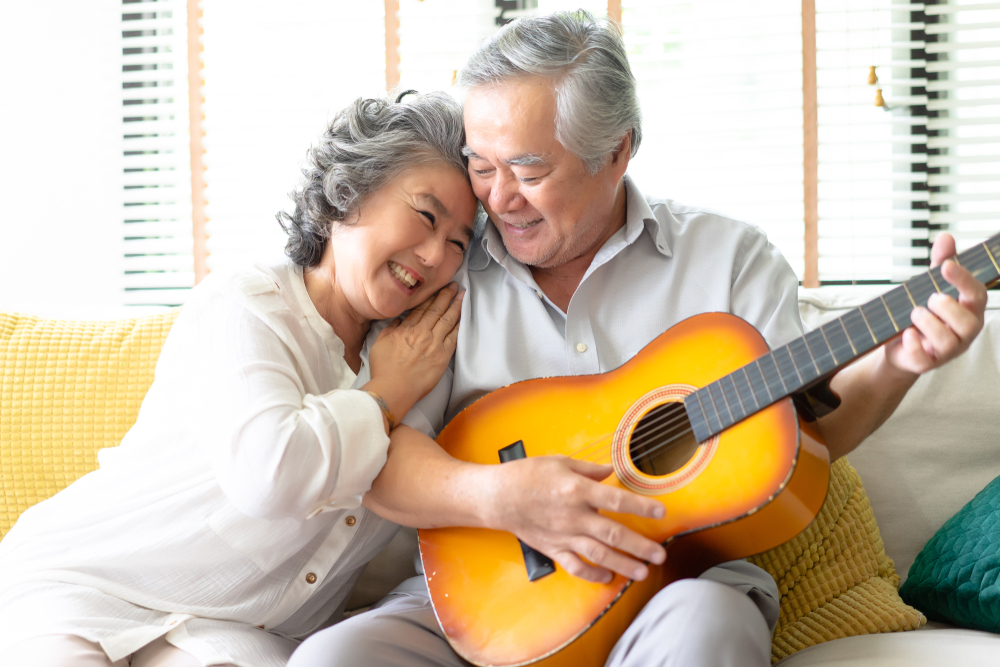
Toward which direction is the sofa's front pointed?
toward the camera

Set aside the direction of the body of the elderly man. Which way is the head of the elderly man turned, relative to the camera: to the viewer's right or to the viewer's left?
to the viewer's left
